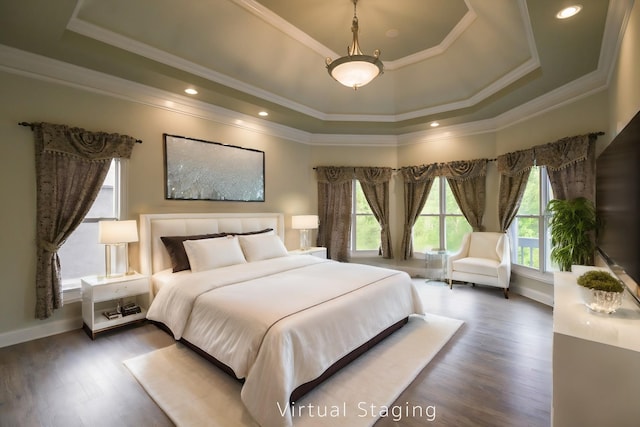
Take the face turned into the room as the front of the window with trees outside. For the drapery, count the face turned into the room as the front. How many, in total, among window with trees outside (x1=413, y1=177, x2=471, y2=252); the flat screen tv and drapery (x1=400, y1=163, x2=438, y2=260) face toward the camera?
2

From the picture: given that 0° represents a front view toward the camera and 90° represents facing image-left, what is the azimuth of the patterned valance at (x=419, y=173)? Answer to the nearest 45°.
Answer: approximately 0°

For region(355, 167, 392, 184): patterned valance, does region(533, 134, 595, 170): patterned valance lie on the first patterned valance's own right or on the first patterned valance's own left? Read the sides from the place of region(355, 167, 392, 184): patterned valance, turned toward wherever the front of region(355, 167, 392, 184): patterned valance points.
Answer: on the first patterned valance's own left

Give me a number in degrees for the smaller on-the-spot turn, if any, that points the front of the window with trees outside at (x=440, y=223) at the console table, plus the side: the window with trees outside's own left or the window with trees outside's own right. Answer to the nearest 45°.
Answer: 0° — it already faces it

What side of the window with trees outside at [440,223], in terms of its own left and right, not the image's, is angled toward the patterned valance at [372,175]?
right

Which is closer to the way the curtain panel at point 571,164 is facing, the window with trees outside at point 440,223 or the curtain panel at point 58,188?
the curtain panel

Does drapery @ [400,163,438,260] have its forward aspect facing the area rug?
yes
